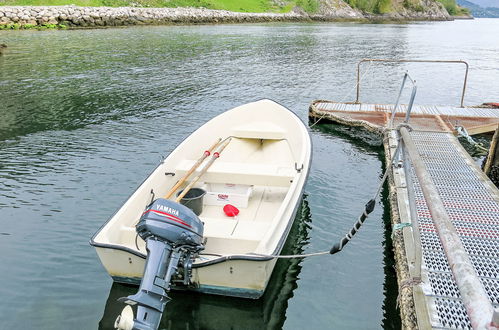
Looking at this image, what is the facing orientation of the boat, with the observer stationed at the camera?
facing away from the viewer and to the right of the viewer

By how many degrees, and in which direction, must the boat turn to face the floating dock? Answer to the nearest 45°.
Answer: approximately 90° to its right
